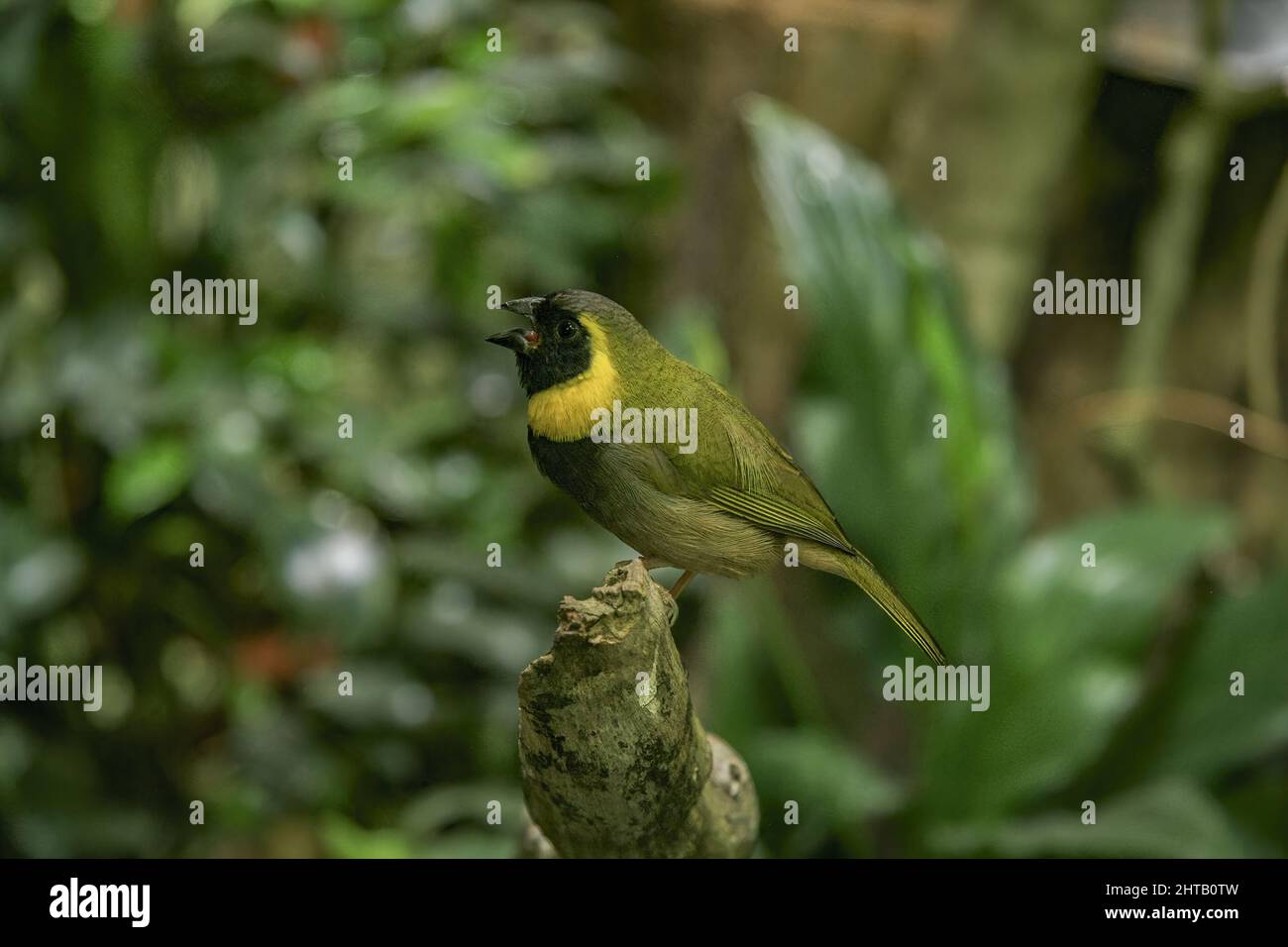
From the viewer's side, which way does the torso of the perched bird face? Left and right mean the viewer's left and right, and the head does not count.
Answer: facing to the left of the viewer

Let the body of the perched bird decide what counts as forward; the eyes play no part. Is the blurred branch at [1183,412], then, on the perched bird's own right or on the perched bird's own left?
on the perched bird's own right

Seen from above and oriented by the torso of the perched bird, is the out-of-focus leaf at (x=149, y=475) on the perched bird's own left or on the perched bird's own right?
on the perched bird's own right

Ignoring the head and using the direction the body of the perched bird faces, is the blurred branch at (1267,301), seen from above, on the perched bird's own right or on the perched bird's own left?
on the perched bird's own right
